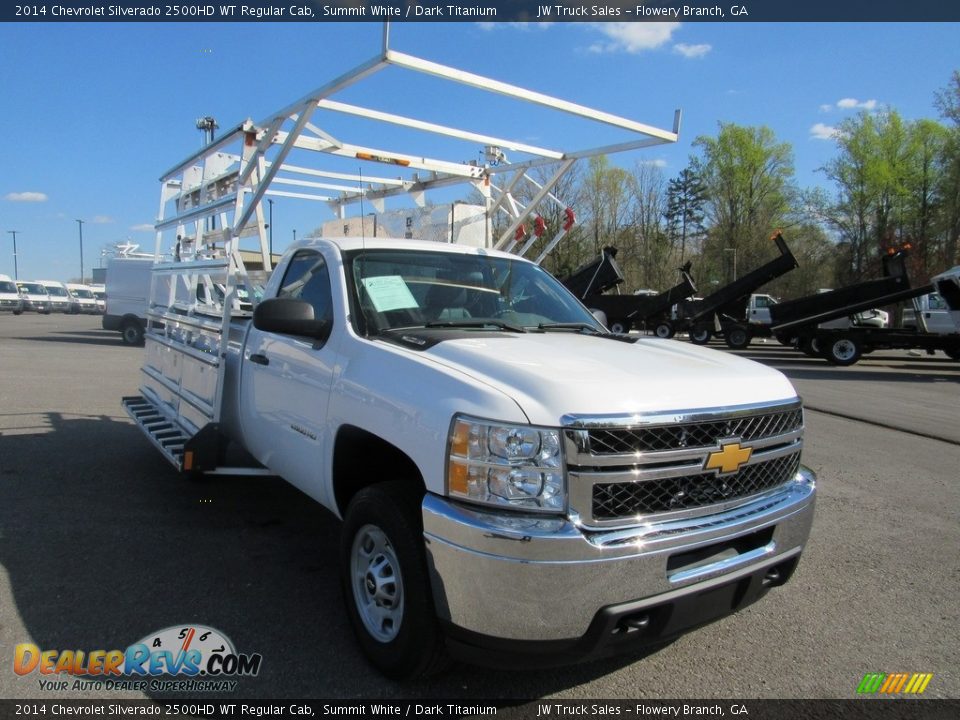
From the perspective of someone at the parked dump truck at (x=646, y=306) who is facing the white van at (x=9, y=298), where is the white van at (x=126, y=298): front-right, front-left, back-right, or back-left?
front-left

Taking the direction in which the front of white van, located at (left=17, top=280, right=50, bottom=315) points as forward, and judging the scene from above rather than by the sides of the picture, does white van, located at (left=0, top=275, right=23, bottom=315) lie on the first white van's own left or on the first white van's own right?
on the first white van's own right

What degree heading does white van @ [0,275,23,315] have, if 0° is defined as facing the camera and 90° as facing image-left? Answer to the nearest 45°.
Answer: approximately 315°

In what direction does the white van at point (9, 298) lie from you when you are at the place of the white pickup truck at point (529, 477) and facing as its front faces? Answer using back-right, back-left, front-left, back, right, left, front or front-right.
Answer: back

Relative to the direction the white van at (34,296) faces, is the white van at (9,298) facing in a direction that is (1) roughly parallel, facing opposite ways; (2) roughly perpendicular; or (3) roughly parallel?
roughly parallel

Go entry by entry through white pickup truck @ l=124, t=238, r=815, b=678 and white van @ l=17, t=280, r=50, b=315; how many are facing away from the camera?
0

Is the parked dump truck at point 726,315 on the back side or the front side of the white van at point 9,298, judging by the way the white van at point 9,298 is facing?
on the front side

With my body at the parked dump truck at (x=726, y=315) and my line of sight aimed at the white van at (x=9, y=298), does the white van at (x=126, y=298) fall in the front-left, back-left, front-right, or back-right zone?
front-left

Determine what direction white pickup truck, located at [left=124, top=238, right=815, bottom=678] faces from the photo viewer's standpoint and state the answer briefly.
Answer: facing the viewer and to the right of the viewer

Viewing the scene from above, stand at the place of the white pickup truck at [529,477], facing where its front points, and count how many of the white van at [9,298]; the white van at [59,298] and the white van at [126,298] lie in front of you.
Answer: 0

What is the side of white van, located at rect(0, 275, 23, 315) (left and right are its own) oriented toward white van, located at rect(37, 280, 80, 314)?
left

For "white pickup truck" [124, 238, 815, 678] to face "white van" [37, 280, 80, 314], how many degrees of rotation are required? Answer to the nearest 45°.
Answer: approximately 180°

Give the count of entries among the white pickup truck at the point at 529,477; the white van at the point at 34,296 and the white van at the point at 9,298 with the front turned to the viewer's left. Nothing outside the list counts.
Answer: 0

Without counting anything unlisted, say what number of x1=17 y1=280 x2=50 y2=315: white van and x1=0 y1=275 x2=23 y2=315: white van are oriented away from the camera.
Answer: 0
